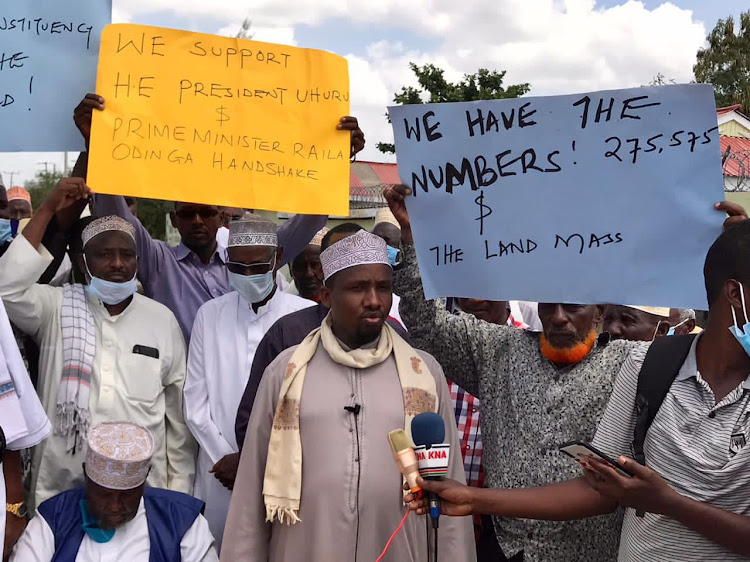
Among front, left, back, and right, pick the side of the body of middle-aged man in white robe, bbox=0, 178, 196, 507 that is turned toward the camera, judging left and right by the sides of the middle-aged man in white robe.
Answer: front

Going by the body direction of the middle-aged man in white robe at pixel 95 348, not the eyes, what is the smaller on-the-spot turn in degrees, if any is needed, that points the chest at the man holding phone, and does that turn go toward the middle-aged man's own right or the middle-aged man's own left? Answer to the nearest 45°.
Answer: approximately 45° to the middle-aged man's own left

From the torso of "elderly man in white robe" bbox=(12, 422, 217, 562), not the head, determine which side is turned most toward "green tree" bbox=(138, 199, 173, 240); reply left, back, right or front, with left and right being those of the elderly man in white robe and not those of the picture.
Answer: back

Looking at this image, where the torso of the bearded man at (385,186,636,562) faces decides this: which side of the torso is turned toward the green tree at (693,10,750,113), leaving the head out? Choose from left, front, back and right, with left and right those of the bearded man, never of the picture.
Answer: back

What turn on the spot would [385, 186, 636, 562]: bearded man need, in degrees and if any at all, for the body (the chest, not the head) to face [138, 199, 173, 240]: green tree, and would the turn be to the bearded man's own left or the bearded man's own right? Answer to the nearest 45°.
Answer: approximately 135° to the bearded man's own right

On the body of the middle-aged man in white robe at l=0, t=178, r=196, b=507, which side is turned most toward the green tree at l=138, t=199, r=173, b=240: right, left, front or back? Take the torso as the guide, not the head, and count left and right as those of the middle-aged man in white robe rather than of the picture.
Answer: back

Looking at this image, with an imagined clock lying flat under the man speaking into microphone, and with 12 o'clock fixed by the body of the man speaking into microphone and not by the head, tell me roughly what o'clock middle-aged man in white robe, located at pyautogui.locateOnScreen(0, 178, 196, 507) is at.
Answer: The middle-aged man in white robe is roughly at 4 o'clock from the man speaking into microphone.

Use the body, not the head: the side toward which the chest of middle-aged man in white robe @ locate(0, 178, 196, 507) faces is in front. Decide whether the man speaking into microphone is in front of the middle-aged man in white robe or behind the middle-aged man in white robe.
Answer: in front

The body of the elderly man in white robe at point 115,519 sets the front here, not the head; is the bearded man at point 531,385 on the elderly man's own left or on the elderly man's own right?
on the elderly man's own left

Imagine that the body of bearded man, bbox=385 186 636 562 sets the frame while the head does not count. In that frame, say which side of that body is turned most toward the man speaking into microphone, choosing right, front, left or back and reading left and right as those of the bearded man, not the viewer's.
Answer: right

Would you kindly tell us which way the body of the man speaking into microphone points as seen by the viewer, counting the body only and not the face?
toward the camera

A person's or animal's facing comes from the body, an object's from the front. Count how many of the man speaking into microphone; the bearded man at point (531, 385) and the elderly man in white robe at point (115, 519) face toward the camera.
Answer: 3

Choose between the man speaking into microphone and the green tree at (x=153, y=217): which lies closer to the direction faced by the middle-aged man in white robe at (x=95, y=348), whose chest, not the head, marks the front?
the man speaking into microphone

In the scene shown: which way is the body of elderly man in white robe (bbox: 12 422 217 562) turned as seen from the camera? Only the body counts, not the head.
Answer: toward the camera
